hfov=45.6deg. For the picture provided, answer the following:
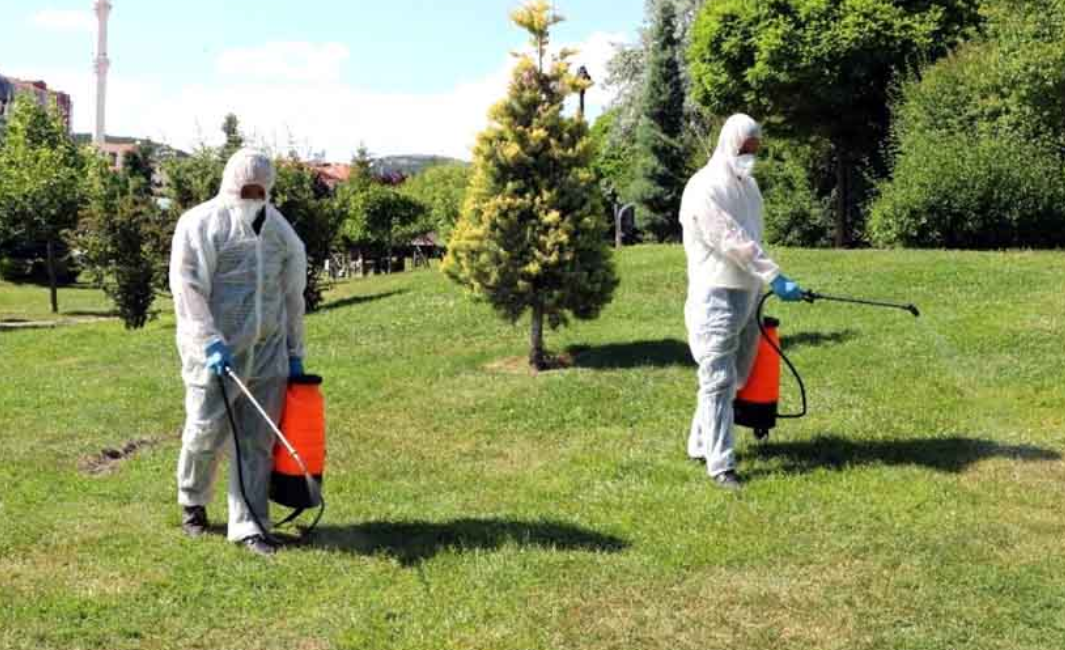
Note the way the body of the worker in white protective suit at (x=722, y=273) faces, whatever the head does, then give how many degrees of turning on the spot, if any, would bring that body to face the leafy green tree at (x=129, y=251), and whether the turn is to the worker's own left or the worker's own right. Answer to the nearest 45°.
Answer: approximately 180°

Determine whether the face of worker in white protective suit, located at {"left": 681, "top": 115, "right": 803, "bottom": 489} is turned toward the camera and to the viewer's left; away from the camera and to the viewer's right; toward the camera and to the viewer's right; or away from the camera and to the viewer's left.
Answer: toward the camera and to the viewer's right

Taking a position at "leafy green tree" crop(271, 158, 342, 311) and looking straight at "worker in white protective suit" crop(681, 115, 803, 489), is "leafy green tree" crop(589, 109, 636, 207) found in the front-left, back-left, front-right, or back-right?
back-left

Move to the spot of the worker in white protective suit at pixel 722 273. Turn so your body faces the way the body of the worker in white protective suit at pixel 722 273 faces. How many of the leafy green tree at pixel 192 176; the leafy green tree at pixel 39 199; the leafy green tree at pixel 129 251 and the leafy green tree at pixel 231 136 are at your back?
4

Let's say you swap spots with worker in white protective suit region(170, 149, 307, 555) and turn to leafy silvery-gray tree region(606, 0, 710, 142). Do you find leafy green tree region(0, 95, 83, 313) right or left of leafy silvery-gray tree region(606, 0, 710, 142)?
left

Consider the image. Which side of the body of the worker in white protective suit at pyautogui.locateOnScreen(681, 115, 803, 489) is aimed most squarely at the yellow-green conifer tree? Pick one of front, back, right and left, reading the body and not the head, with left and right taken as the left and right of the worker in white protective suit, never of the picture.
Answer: back

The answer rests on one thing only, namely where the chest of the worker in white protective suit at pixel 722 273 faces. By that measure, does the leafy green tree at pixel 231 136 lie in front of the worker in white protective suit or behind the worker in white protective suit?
behind

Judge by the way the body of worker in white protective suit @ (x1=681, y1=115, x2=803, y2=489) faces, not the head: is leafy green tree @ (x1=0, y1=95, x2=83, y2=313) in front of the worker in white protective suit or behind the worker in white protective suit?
behind

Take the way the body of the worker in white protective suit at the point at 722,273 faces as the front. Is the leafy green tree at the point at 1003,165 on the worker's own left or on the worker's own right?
on the worker's own left

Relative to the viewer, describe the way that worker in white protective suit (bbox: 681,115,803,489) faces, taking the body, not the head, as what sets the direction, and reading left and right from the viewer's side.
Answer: facing the viewer and to the right of the viewer

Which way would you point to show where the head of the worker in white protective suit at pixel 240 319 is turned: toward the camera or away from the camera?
toward the camera

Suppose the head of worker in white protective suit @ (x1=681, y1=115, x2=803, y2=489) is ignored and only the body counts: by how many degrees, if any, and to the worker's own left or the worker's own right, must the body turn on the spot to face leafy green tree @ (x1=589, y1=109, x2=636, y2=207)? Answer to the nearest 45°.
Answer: approximately 135° to the worker's own left

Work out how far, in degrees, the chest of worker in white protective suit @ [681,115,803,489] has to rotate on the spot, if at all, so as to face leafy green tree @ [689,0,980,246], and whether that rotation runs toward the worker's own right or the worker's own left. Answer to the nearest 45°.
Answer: approximately 135° to the worker's own left
